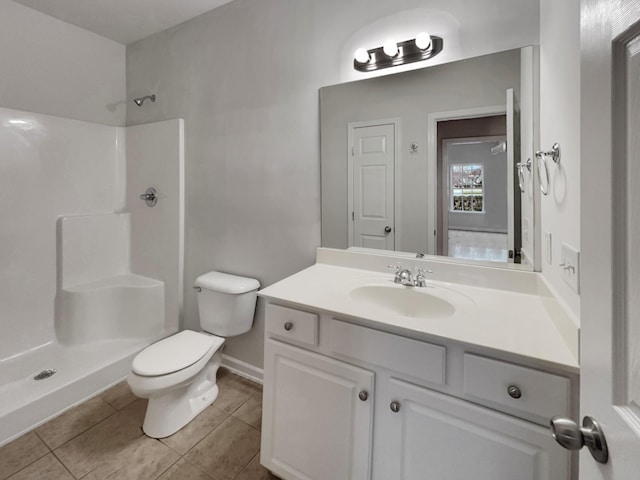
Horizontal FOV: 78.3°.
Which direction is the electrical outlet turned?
to the viewer's left

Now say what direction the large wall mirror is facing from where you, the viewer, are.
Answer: facing the viewer and to the left of the viewer

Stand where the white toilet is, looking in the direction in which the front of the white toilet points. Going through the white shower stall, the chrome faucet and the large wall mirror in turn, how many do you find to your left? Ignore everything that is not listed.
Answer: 2

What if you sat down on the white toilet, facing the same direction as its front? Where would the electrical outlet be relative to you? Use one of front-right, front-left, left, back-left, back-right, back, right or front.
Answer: left

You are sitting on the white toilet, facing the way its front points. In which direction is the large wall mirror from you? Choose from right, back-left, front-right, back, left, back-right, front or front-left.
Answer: left

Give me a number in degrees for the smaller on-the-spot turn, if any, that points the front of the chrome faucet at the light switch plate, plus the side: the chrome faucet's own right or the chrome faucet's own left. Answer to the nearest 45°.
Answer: approximately 90° to the chrome faucet's own left

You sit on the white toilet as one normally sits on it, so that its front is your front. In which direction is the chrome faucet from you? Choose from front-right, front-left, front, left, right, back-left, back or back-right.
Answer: left

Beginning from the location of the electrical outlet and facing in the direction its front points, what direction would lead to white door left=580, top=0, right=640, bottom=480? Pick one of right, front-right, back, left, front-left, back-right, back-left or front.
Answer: left

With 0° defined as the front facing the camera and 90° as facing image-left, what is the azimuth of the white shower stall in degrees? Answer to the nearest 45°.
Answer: approximately 315°
